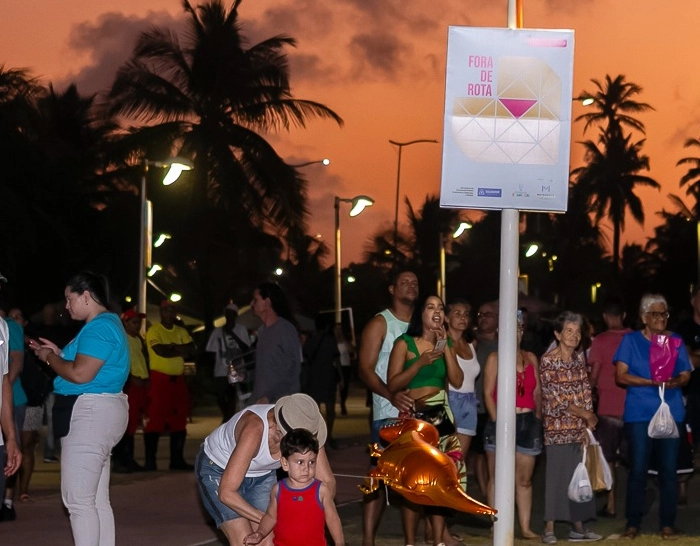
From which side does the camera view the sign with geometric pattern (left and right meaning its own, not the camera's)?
front

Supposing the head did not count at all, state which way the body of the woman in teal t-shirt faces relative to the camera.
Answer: to the viewer's left

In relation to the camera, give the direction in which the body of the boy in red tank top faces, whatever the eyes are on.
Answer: toward the camera

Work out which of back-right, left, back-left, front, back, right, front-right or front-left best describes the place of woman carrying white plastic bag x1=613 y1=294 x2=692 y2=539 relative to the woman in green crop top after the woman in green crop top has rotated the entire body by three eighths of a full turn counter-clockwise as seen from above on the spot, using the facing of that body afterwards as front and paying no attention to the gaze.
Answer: front-right

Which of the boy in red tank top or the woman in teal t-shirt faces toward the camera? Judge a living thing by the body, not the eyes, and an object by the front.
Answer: the boy in red tank top

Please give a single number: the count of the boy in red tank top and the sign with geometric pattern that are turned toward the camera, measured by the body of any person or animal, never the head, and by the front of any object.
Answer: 2

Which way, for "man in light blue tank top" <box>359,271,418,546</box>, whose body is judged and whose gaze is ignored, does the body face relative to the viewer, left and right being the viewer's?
facing the viewer and to the right of the viewer

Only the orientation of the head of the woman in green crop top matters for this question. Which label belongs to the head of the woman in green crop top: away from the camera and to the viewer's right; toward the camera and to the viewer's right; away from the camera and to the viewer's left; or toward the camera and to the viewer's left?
toward the camera and to the viewer's right

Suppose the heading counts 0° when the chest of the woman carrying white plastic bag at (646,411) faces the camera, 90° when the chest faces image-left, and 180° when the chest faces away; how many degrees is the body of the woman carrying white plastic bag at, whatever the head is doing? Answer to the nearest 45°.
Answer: approximately 0°

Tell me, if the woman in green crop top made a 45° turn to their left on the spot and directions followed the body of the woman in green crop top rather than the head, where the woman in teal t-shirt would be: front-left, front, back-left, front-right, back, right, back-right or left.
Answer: back-right

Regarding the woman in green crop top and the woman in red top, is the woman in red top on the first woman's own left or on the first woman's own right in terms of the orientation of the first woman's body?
on the first woman's own left

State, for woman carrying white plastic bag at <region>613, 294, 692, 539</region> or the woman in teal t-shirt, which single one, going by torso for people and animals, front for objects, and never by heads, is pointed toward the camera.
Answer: the woman carrying white plastic bag
